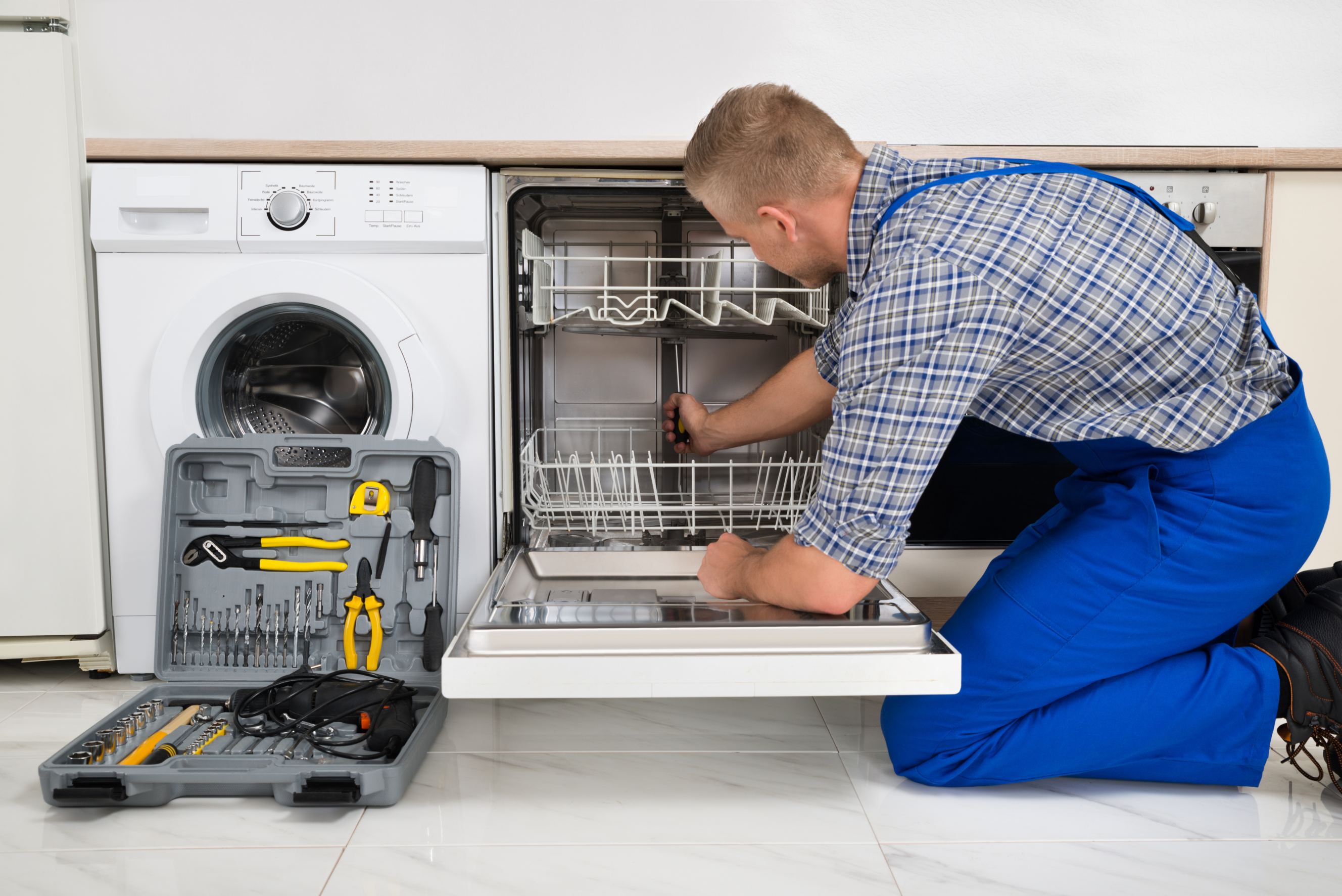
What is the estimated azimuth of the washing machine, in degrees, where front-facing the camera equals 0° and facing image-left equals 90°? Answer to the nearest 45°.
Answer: approximately 0°

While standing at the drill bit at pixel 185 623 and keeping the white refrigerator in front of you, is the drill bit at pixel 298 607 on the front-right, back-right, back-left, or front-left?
back-right

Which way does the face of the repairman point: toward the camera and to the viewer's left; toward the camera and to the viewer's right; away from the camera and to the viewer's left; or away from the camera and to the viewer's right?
away from the camera and to the viewer's left

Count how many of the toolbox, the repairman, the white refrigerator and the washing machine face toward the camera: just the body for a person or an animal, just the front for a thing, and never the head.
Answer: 3

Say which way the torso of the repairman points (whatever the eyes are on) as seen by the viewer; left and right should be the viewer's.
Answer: facing to the left of the viewer
